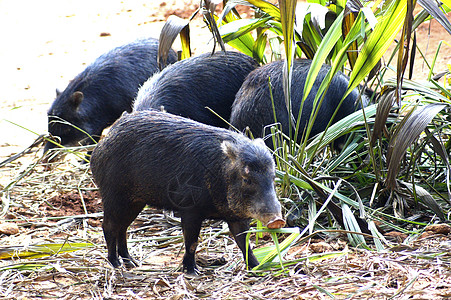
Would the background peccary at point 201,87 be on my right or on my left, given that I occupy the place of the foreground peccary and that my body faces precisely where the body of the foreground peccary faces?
on my left

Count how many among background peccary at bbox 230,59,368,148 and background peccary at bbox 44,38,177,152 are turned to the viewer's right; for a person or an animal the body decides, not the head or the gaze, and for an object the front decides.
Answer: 1

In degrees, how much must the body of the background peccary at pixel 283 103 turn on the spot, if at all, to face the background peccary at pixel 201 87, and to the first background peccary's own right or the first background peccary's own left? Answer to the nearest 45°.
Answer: approximately 135° to the first background peccary's own left

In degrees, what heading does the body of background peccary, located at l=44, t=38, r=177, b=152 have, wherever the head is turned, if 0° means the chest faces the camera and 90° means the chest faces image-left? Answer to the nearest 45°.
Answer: approximately 45°

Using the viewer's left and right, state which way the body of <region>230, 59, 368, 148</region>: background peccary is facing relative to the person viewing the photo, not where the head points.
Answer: facing to the right of the viewer

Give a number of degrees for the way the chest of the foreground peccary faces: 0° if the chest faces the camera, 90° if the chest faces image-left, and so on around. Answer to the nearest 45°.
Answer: approximately 315°

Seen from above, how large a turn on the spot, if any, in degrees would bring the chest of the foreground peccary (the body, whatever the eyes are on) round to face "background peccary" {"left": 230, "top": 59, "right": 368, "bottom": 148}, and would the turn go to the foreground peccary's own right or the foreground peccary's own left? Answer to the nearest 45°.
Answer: approximately 90° to the foreground peccary's own left

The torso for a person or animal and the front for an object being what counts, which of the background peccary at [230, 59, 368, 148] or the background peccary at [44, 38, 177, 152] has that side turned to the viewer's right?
the background peccary at [230, 59, 368, 148]

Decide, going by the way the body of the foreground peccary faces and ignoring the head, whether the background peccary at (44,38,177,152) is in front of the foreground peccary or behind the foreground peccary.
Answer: behind
